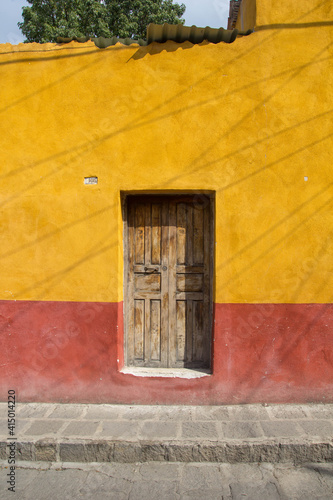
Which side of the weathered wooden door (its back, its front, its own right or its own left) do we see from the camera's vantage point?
front
